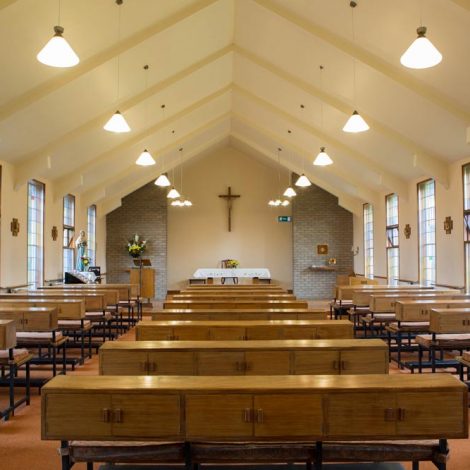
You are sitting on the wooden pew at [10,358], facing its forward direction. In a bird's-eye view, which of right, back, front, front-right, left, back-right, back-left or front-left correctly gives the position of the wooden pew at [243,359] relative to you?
right

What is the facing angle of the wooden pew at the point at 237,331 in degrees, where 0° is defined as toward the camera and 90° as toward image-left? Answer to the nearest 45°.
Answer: approximately 180°

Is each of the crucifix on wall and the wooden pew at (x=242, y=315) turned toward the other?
yes

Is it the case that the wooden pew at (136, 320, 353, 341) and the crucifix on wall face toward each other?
yes

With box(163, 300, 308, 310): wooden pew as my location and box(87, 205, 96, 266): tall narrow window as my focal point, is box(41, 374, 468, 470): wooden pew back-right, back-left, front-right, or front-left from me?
back-left

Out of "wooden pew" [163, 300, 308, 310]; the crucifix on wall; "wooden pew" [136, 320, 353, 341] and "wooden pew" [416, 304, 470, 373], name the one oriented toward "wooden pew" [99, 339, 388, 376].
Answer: the crucifix on wall

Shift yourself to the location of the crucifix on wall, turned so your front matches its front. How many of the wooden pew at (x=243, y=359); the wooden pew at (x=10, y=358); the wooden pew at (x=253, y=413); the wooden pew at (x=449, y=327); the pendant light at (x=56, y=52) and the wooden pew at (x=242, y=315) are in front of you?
6

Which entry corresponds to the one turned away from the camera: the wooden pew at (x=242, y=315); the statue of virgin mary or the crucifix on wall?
the wooden pew

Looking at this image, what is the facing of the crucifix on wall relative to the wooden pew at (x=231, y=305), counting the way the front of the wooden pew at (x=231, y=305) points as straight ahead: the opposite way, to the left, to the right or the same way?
the opposite way

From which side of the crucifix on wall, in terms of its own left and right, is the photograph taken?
front

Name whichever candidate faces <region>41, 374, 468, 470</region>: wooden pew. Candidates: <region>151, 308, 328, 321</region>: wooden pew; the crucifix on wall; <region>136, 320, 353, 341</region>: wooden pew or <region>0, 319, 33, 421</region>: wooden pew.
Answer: the crucifix on wall

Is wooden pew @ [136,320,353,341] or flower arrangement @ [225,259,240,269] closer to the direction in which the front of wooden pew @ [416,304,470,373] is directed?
the flower arrangement

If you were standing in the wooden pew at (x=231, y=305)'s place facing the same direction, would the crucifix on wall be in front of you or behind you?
in front

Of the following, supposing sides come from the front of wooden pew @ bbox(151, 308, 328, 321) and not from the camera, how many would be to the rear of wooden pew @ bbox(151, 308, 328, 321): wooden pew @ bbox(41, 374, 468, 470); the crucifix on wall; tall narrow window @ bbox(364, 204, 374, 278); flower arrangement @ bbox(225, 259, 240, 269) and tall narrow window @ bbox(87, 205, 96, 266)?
1

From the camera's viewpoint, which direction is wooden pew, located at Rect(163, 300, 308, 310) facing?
away from the camera

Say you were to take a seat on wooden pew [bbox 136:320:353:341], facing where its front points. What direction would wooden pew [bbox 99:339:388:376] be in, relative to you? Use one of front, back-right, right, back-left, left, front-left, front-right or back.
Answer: back

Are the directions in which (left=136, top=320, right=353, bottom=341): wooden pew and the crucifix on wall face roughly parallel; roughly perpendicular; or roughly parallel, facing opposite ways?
roughly parallel, facing opposite ways

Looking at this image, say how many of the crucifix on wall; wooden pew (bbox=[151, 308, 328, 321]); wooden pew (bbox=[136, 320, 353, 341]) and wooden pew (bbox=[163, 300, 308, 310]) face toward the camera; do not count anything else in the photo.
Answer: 1

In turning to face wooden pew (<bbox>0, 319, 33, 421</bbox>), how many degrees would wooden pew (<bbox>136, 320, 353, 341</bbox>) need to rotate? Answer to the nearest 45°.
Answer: approximately 90° to its left

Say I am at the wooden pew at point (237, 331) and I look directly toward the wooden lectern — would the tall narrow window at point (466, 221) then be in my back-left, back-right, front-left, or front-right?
front-right

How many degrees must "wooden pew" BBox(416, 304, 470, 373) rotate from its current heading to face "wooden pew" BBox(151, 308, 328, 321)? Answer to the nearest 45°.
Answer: approximately 45° to its left

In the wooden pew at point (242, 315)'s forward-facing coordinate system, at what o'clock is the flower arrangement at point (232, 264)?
The flower arrangement is roughly at 12 o'clock from the wooden pew.
